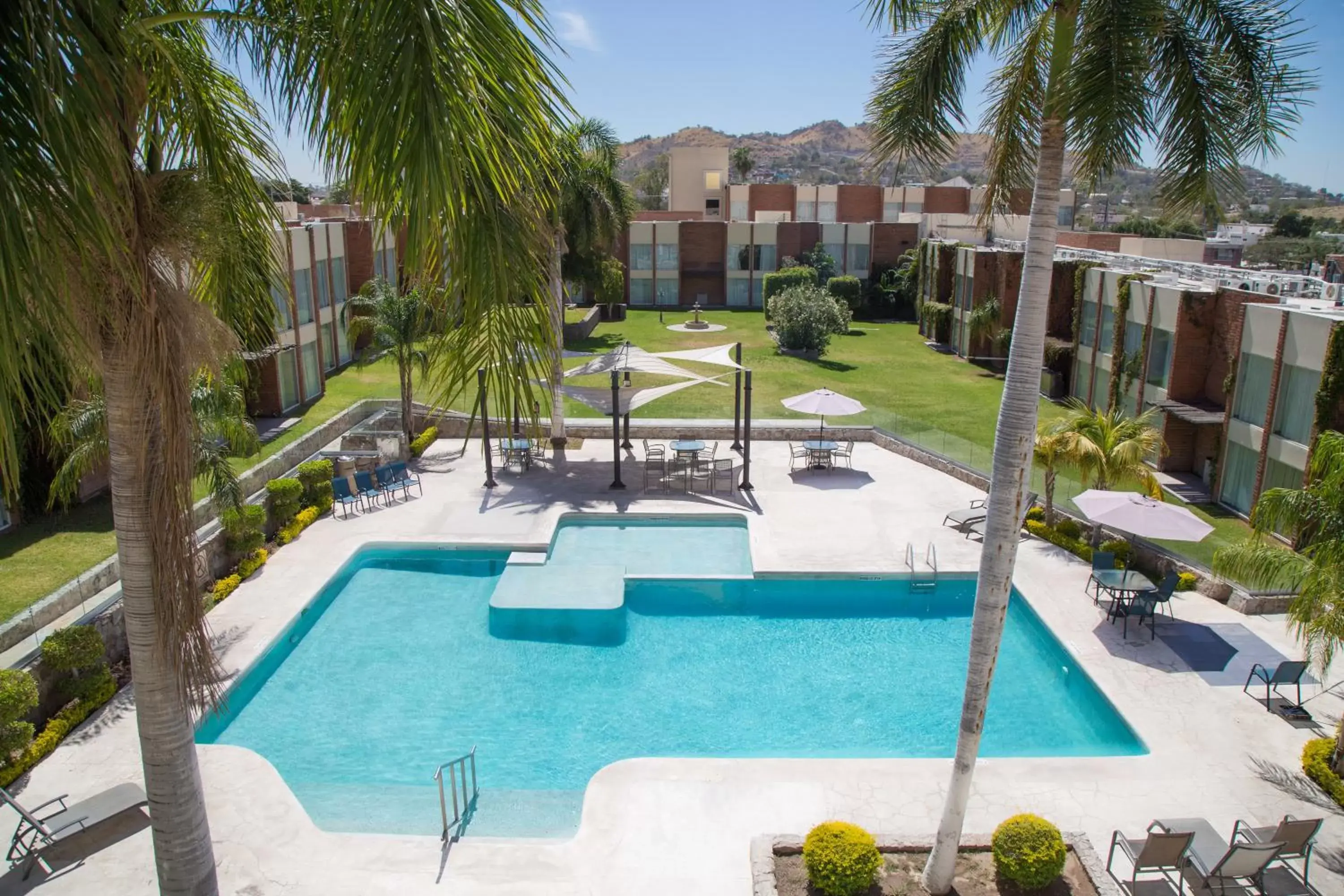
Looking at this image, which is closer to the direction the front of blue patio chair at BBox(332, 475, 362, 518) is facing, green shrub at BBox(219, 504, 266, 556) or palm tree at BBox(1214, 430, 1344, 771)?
the palm tree

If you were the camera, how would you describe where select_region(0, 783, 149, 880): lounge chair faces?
facing away from the viewer and to the right of the viewer

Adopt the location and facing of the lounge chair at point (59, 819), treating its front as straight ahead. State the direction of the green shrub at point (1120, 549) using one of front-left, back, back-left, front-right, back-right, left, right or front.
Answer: front-right

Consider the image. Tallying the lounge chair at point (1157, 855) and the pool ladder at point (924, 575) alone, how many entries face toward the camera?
1

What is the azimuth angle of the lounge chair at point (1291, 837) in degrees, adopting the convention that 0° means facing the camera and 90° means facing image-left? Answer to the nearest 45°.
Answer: approximately 135°

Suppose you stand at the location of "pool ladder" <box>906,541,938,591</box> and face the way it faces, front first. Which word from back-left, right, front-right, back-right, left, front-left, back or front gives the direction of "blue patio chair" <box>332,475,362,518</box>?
right
